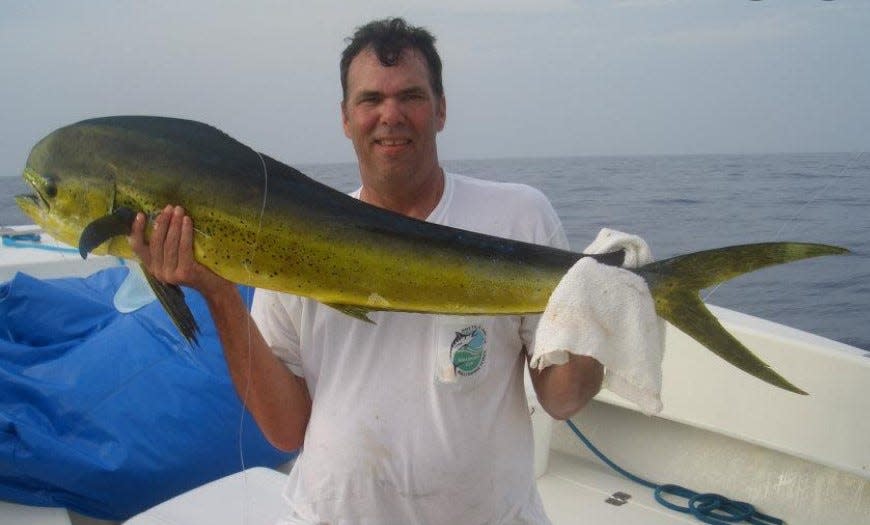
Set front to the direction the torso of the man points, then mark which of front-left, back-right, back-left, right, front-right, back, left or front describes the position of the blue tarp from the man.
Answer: back-right

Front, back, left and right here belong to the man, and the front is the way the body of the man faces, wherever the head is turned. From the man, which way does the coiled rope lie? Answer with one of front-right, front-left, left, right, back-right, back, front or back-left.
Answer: back-left

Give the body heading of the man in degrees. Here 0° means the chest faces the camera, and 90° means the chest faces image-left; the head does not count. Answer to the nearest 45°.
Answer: approximately 0°
